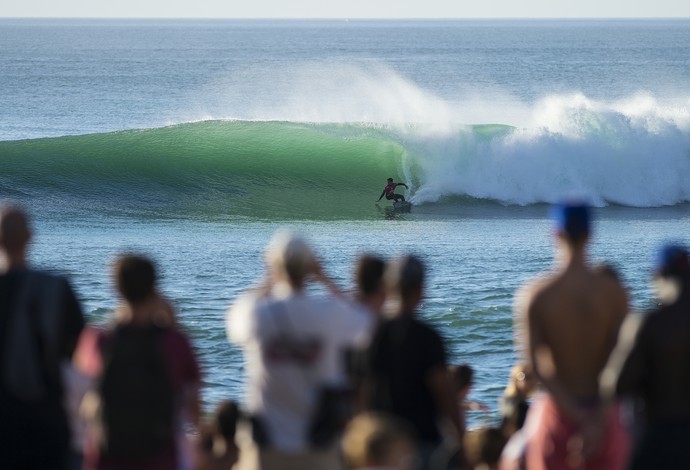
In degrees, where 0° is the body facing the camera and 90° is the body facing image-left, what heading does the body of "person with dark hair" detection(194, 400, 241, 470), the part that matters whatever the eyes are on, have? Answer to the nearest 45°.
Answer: approximately 180°

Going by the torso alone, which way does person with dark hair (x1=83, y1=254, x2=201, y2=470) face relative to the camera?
away from the camera

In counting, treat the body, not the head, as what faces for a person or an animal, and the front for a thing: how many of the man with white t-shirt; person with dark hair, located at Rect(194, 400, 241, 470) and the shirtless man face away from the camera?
3

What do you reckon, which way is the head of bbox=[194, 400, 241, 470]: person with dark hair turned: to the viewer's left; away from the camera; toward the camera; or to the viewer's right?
away from the camera

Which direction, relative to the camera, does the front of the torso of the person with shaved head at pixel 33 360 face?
away from the camera

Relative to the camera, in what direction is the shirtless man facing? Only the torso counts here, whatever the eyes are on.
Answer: away from the camera

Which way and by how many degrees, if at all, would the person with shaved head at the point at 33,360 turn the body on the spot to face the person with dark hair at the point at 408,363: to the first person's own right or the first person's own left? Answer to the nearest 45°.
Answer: approximately 90° to the first person's own right

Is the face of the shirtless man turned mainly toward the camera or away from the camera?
away from the camera

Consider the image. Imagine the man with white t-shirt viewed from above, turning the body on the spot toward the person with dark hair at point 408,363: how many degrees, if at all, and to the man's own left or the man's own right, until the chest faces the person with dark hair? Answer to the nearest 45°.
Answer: approximately 90° to the man's own right

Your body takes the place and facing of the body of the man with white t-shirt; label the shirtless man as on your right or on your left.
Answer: on your right

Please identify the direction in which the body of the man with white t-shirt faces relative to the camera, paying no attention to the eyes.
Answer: away from the camera

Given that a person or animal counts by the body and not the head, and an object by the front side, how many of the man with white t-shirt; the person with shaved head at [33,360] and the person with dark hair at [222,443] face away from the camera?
3
